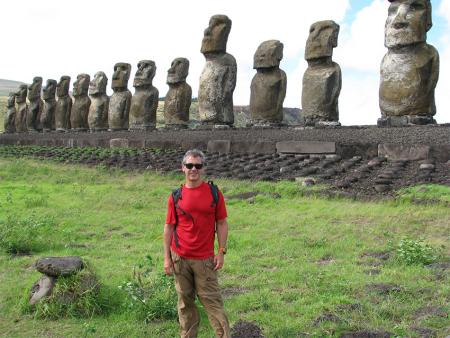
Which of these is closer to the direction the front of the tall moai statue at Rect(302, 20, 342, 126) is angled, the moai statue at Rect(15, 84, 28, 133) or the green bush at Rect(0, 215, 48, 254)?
the green bush

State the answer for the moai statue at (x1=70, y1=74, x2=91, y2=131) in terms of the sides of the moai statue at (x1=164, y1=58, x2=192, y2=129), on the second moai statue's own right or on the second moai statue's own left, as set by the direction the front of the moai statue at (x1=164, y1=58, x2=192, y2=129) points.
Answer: on the second moai statue's own right

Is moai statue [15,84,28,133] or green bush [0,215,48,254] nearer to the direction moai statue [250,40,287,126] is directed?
the green bush

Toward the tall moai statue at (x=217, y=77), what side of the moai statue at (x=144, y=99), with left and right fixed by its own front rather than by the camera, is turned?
left

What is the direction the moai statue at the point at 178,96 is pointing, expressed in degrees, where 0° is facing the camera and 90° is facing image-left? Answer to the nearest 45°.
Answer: approximately 45°

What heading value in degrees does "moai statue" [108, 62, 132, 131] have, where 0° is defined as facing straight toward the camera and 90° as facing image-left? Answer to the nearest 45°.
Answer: approximately 45°

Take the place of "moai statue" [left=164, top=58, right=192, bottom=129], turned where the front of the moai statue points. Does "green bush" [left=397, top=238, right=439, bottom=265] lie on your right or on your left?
on your left

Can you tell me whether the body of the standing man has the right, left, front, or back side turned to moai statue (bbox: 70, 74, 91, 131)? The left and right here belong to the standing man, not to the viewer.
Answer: back

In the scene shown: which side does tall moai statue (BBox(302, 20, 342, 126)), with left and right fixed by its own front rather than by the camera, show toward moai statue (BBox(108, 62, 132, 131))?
right
